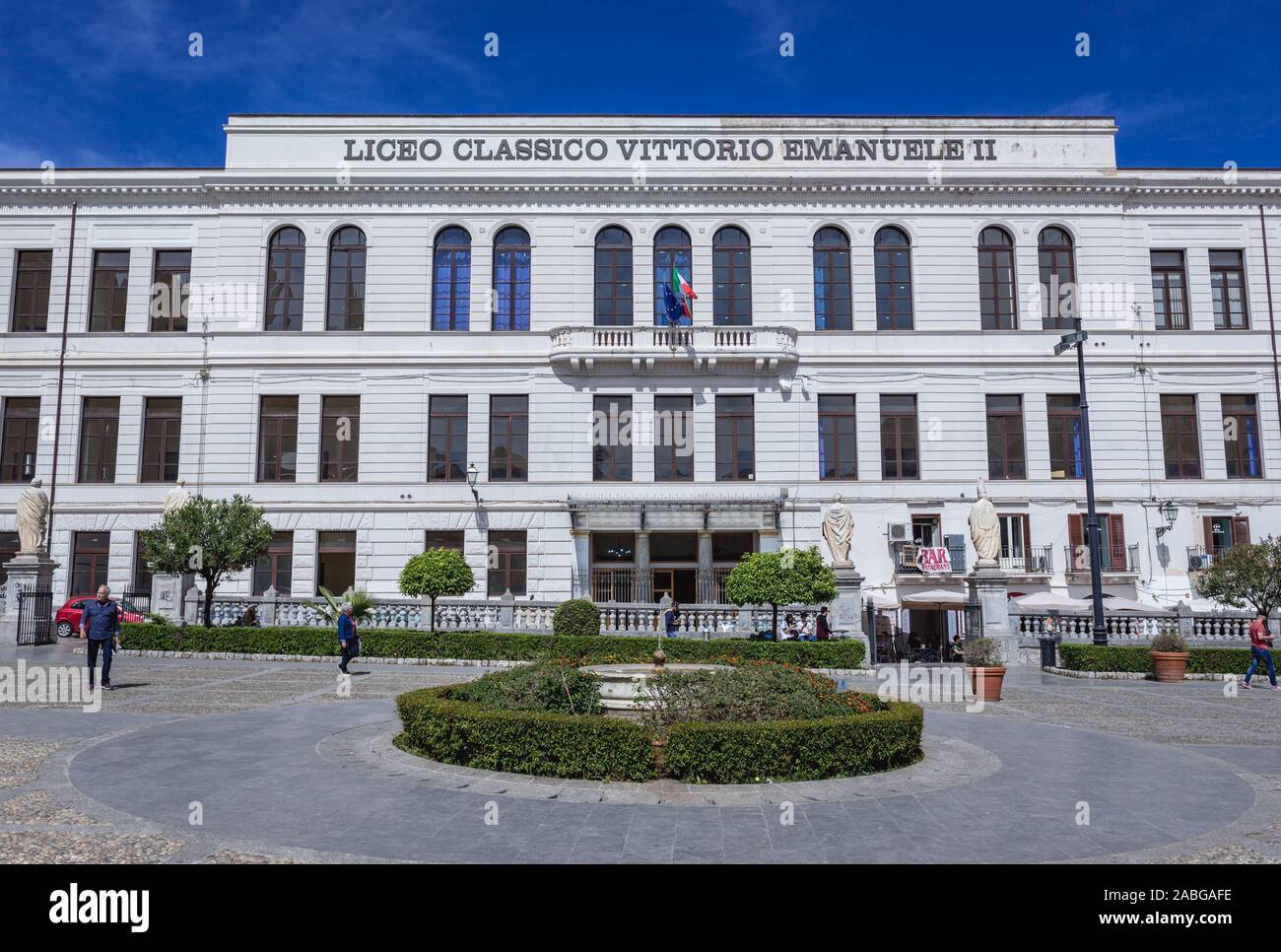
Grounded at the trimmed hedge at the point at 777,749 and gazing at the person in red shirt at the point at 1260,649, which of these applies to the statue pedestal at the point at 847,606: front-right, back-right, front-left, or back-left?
front-left

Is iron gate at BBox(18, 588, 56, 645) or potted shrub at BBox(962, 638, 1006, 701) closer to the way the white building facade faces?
the potted shrub

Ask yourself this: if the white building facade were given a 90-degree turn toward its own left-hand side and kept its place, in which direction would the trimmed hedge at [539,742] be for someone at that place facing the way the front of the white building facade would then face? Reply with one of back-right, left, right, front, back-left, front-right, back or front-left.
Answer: right

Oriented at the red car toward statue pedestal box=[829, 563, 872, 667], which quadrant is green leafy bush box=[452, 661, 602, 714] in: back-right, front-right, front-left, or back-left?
front-right

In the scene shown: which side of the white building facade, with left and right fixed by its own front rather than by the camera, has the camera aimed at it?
front
